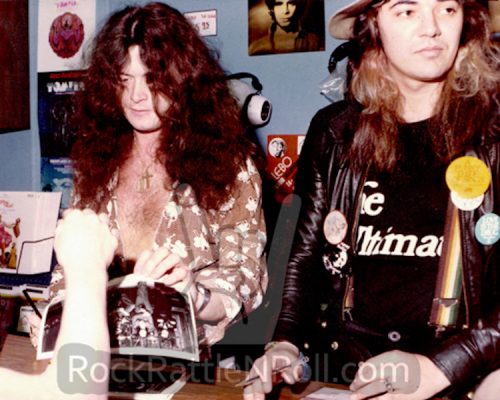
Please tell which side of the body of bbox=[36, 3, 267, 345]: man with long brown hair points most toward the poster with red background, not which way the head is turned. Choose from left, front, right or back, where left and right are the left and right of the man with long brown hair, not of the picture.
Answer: back

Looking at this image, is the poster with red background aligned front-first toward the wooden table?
yes

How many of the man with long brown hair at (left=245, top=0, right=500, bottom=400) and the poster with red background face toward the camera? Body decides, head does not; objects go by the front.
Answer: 2

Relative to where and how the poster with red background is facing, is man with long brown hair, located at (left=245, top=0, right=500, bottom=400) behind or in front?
in front

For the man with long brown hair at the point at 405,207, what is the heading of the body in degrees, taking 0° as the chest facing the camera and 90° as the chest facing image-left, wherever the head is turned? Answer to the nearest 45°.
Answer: approximately 0°

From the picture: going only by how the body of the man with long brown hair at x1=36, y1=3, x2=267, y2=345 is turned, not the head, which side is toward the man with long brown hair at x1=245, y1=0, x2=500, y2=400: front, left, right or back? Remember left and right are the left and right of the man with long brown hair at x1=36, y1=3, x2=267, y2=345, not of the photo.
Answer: left
